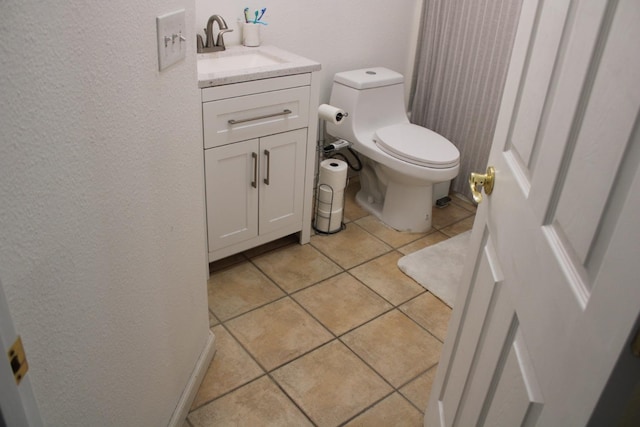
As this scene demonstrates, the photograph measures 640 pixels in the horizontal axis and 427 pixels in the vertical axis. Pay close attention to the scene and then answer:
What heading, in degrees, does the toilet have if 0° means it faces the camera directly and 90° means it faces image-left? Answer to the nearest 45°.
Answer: approximately 315°

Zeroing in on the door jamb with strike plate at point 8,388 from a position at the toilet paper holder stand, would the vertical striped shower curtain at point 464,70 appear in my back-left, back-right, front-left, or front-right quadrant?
back-left

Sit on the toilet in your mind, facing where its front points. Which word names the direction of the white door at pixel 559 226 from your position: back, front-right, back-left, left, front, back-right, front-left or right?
front-right

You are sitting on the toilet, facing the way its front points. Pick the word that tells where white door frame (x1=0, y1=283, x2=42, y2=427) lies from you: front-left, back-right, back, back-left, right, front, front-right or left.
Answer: front-right

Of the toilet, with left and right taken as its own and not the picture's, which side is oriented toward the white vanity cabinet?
right

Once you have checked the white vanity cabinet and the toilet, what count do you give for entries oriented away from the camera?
0
